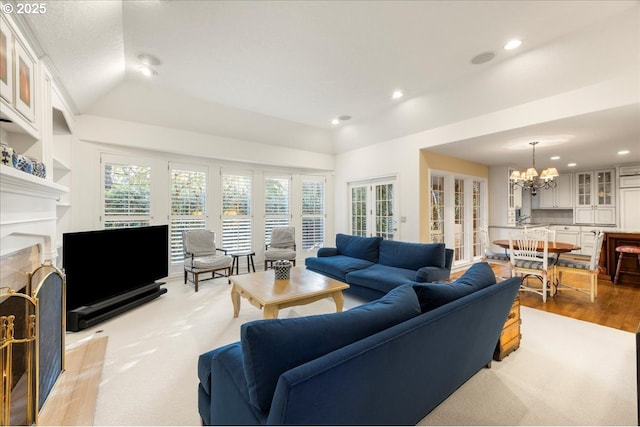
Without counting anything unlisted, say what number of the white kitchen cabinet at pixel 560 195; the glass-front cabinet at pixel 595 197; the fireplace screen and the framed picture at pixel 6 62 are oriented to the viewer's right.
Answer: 2

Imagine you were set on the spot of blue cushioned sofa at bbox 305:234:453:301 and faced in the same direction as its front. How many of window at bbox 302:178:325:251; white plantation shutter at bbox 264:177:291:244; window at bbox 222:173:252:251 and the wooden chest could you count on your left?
1

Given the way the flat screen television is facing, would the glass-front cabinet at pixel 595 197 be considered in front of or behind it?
in front

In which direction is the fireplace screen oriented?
to the viewer's right

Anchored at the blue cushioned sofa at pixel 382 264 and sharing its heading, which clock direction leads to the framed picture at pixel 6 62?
The framed picture is roughly at 12 o'clock from the blue cushioned sofa.

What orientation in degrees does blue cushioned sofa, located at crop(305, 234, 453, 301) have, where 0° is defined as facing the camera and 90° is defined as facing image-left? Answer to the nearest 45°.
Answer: approximately 45°

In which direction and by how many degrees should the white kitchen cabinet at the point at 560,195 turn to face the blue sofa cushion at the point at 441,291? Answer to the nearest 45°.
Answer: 0° — it already faces it

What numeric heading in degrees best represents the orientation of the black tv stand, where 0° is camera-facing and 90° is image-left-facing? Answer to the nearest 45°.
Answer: approximately 315°

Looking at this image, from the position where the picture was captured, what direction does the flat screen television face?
facing the viewer and to the right of the viewer

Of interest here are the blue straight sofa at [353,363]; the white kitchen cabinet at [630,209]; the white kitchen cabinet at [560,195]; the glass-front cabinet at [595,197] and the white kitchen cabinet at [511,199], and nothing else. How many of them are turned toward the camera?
4

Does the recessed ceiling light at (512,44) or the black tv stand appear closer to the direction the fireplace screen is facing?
the recessed ceiling light

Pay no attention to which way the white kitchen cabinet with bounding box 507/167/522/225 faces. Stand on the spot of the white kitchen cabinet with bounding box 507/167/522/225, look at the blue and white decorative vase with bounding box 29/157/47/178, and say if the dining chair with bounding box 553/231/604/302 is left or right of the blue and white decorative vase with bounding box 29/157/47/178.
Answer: left
